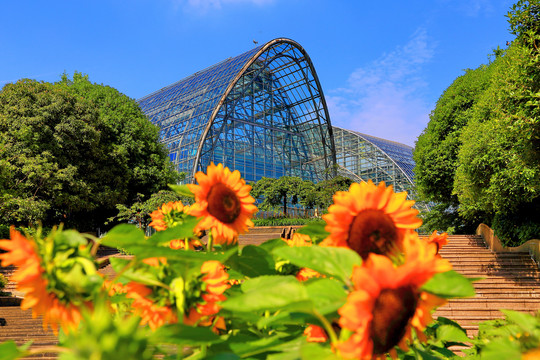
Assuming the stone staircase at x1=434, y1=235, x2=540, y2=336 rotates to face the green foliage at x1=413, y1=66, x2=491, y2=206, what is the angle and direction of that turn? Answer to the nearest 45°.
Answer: approximately 180°

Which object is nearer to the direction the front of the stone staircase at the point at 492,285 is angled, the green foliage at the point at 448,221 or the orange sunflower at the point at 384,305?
the orange sunflower

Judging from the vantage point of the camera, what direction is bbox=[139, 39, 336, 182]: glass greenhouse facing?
facing the viewer and to the right of the viewer

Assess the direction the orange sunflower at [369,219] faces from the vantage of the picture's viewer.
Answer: facing the viewer

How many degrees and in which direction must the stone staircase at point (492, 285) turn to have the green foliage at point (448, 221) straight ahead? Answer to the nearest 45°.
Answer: approximately 180°

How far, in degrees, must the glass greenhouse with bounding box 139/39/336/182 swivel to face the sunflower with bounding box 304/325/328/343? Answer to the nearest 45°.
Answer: approximately 45° to its right

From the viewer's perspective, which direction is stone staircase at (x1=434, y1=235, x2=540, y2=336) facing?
toward the camera

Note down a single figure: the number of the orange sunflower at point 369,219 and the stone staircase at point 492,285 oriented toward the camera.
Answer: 2

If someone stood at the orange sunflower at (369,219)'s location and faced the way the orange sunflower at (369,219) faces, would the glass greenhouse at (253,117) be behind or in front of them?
behind

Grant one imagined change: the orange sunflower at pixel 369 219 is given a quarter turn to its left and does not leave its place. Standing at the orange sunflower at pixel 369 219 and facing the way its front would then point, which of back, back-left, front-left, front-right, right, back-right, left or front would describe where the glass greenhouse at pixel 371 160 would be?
left

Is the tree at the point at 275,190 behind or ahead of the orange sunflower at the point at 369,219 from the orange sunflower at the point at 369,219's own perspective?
behind

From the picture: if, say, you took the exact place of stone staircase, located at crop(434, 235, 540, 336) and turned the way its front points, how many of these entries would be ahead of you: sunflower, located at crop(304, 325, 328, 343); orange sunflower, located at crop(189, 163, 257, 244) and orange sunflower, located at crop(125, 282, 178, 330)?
3
